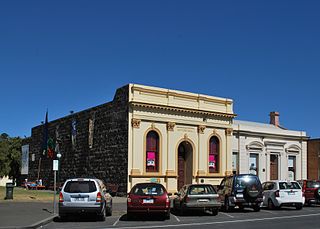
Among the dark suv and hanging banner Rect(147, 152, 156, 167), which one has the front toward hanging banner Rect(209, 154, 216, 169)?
the dark suv

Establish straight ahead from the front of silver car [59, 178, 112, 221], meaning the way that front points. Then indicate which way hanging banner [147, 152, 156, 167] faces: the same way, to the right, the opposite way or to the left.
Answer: the opposite way

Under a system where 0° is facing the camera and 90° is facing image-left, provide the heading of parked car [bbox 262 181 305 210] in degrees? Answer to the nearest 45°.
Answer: approximately 135°

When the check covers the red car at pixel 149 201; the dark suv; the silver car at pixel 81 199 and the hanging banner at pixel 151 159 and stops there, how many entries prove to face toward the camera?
1

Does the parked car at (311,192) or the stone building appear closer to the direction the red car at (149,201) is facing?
the stone building

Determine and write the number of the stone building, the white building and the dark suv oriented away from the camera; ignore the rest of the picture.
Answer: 1

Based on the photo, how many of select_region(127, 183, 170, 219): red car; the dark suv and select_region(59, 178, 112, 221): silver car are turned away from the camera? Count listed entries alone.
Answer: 3

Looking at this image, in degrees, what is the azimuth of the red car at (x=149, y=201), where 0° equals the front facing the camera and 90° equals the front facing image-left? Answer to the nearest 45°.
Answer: approximately 180°

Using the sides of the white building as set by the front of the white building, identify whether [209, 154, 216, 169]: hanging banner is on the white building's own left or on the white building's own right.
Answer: on the white building's own right

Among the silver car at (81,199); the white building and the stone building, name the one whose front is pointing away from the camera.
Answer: the silver car

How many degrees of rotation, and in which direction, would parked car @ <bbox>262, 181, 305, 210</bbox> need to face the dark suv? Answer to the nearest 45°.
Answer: approximately 90° to its left

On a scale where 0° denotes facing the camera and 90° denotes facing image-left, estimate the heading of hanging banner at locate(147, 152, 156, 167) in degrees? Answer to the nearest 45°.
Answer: approximately 0°

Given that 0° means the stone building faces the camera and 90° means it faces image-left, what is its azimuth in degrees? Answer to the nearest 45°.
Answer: approximately 315°

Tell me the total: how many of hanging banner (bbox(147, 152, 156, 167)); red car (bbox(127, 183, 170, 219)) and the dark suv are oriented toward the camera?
1

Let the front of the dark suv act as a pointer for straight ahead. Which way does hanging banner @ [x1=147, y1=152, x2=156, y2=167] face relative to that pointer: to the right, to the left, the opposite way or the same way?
the opposite way

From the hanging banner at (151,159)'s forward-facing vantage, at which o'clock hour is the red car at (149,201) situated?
The red car is roughly at 12 o'clock from the hanging banner.

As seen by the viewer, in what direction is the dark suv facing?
away from the camera

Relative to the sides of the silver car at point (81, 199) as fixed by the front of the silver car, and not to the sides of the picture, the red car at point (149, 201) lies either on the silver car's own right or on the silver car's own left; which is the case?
on the silver car's own right

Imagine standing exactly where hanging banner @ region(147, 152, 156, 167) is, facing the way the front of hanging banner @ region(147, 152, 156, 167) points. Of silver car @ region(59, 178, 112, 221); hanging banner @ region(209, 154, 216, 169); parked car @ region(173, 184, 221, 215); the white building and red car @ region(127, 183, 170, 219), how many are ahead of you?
3
